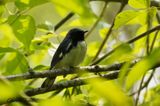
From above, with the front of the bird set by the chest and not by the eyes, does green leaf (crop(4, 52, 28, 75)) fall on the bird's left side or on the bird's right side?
on the bird's right side

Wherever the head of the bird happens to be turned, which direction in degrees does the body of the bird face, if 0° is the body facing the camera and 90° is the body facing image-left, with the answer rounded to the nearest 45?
approximately 270°

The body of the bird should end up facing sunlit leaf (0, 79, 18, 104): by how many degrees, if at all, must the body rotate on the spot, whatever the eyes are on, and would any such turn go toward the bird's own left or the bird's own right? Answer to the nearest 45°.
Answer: approximately 90° to the bird's own right
